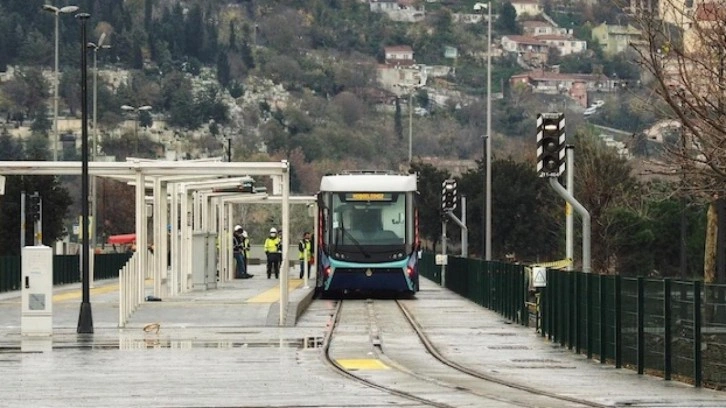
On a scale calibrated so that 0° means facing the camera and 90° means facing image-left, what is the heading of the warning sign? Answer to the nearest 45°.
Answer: approximately 0°

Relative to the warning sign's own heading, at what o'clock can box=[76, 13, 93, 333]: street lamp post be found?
The street lamp post is roughly at 3 o'clock from the warning sign.

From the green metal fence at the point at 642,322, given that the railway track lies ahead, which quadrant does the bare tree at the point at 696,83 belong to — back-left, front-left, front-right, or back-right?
back-right

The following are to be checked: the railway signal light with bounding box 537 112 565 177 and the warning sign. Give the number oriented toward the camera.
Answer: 2

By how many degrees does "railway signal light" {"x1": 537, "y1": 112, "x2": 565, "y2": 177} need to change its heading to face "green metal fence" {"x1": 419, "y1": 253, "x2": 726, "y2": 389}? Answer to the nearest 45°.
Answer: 0° — it already faces it

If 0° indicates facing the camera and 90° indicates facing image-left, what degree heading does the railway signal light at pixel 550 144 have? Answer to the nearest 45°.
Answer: approximately 0°
